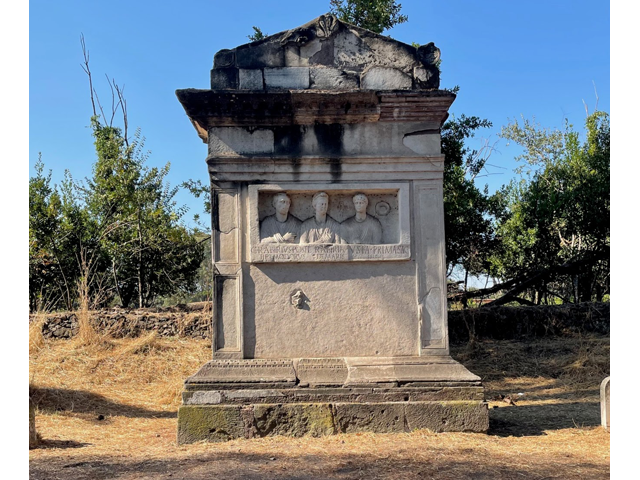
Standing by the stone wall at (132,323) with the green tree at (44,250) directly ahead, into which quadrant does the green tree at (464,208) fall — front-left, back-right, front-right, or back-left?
back-right

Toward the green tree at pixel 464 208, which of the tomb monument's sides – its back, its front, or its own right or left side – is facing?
back

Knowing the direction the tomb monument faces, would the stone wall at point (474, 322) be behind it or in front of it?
behind

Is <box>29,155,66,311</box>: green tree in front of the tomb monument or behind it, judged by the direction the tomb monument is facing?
behind

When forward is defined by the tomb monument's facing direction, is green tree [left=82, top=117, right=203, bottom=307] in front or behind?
behind

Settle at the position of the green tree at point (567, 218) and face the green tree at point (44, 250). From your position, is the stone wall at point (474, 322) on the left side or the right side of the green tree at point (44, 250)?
left

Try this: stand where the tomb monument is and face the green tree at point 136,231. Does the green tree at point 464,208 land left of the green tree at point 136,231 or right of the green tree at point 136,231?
right

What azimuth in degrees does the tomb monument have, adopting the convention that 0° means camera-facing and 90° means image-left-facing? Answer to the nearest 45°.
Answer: approximately 0°
